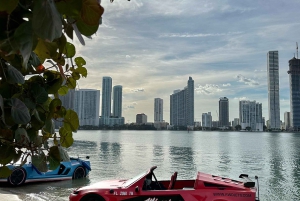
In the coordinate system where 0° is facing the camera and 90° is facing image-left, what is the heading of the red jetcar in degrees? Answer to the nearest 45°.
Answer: approximately 90°

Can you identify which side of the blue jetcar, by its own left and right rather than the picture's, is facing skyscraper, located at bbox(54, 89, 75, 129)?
right
